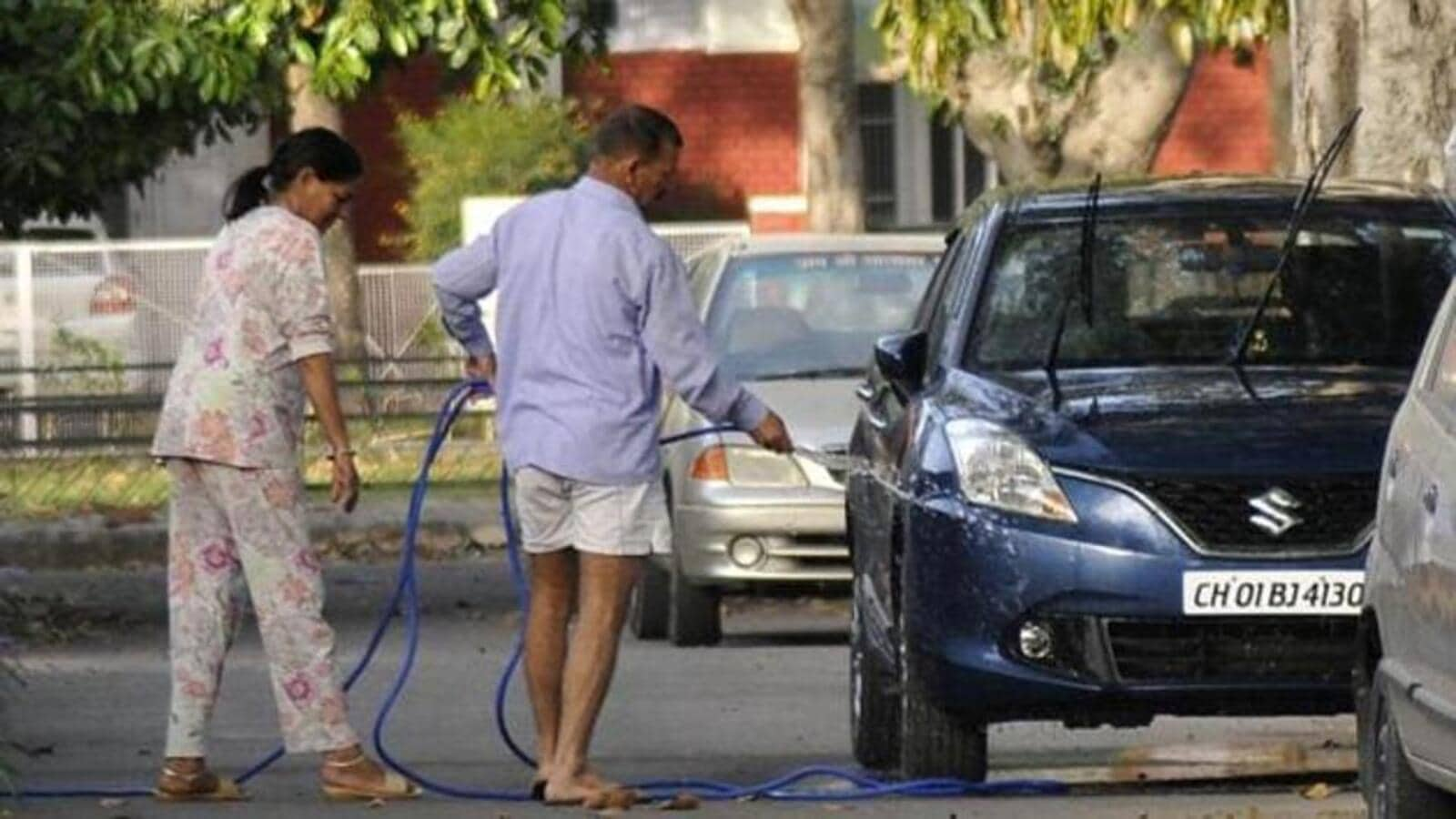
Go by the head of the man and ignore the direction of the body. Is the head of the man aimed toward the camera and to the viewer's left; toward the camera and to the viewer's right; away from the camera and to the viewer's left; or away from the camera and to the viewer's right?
away from the camera and to the viewer's right

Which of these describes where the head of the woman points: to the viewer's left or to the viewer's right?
to the viewer's right

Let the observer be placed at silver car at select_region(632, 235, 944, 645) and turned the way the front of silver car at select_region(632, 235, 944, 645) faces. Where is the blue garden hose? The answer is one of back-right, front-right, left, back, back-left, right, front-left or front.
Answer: front

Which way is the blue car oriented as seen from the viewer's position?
toward the camera

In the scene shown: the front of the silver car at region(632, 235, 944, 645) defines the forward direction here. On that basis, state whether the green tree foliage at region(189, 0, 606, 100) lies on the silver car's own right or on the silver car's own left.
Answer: on the silver car's own right

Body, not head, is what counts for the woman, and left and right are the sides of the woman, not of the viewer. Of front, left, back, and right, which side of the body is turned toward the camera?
right

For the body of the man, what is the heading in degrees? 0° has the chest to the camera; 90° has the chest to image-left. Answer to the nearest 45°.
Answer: approximately 225°

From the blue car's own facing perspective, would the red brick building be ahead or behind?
behind

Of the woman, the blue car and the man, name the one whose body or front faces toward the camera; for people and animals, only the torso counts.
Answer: the blue car

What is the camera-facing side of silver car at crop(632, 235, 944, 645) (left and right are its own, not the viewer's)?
front

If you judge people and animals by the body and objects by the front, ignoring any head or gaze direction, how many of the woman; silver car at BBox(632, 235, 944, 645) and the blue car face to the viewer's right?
1
